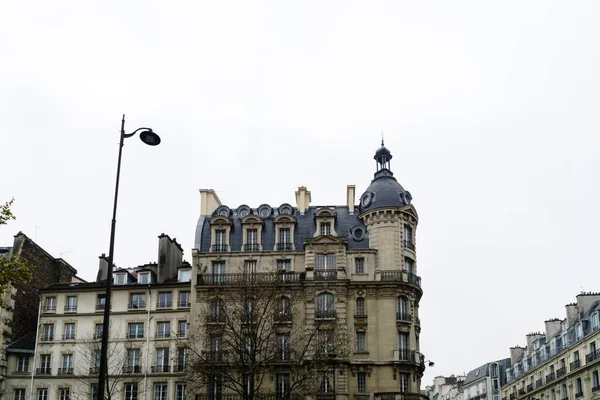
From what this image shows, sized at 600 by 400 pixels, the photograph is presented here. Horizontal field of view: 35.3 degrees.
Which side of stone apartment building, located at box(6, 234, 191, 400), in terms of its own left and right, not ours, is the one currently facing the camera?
front

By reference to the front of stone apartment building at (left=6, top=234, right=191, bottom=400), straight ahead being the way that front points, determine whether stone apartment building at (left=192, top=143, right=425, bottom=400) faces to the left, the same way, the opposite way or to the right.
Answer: the same way

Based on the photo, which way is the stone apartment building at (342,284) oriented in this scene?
toward the camera

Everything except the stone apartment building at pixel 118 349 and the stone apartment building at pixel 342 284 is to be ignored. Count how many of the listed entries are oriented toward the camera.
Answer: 2

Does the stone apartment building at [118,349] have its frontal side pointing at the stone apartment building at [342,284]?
no

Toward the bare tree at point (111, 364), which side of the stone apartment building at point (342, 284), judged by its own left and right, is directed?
right

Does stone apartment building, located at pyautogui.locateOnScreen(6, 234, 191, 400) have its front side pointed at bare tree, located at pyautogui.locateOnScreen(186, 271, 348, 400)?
no

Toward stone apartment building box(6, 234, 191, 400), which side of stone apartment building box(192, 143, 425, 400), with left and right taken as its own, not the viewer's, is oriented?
right
